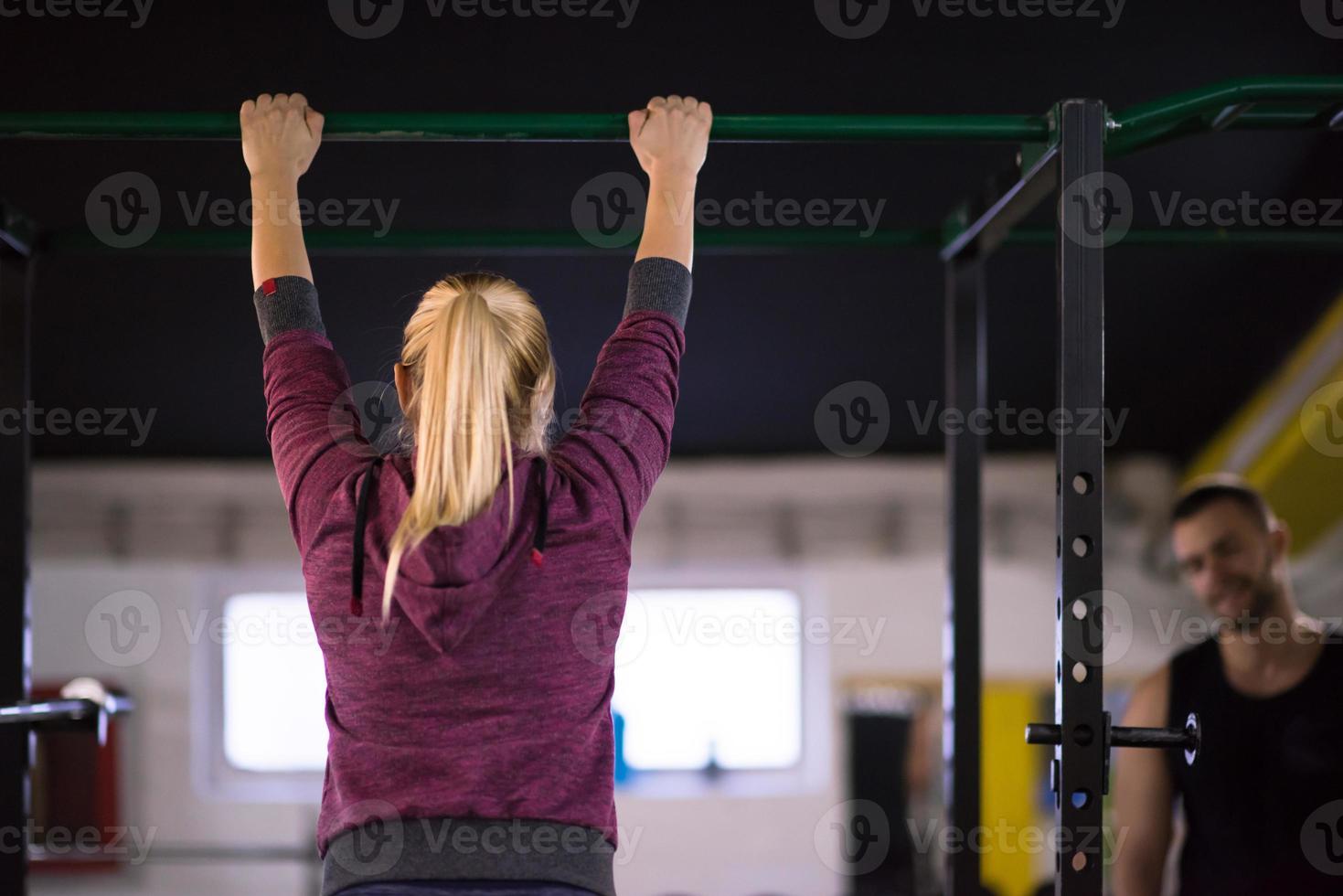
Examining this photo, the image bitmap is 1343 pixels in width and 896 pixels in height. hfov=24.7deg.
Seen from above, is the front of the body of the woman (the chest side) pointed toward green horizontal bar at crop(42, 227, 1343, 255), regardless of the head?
yes

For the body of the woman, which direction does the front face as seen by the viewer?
away from the camera

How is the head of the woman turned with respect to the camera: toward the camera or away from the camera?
away from the camera
